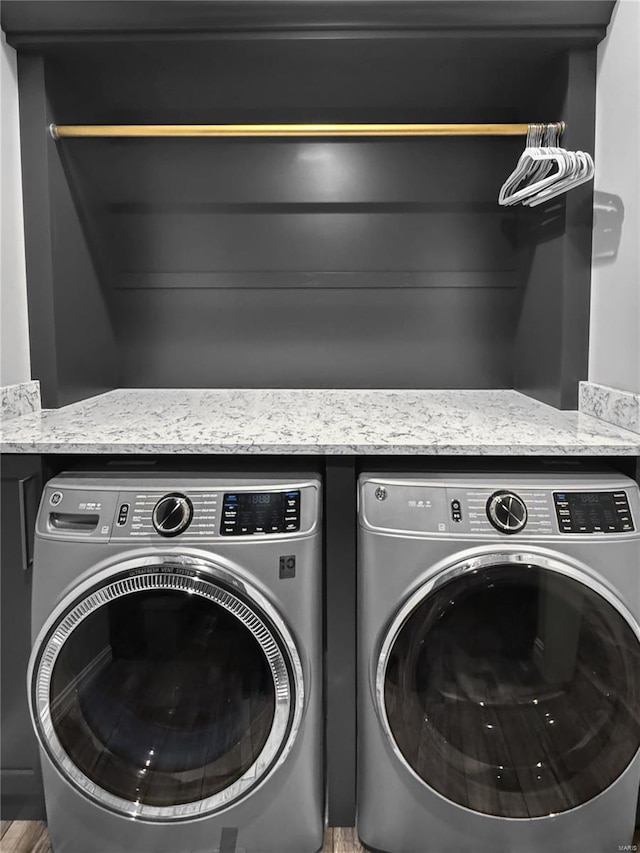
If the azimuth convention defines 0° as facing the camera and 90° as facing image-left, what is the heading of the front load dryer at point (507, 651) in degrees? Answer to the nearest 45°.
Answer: approximately 0°
